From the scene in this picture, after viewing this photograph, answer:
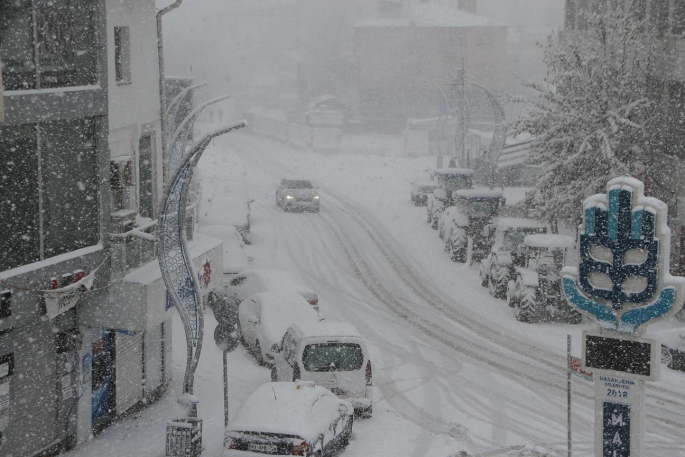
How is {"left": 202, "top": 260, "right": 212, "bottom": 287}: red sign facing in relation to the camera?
toward the camera

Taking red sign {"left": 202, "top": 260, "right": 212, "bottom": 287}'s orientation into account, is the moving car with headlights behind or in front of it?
behind

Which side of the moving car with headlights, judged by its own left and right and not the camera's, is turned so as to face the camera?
front

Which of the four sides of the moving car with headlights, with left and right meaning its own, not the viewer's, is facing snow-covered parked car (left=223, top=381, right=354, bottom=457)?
front

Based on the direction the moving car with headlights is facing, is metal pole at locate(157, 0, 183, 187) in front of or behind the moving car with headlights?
in front

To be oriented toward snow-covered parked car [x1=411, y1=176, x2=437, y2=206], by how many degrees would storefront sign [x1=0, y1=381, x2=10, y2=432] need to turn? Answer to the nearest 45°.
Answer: approximately 90° to its left

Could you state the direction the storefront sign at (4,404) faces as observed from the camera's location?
facing the viewer and to the right of the viewer

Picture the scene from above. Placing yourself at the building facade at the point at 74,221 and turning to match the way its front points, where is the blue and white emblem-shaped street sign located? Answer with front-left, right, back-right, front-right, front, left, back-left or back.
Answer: front

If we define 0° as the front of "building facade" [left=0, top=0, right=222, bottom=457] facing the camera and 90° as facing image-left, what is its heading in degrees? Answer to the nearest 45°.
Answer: approximately 315°
